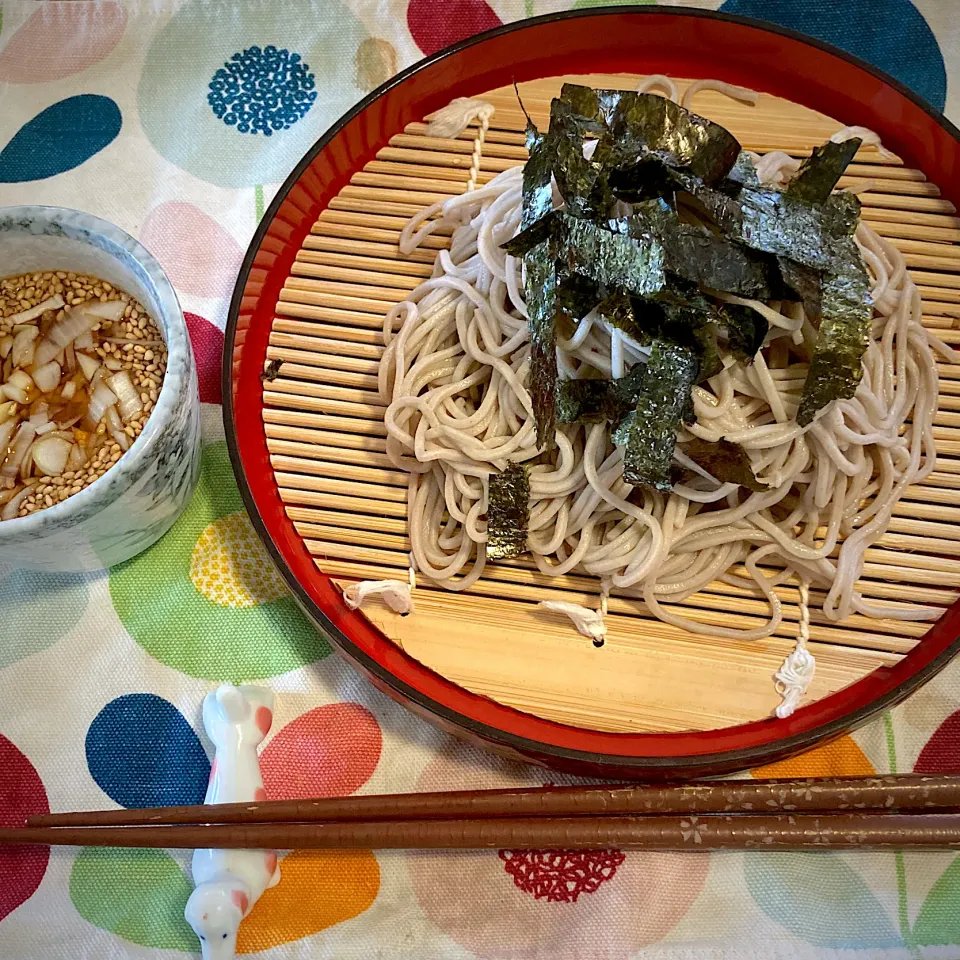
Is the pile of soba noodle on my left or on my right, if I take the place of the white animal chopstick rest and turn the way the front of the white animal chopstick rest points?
on my left

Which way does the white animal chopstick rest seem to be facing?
toward the camera

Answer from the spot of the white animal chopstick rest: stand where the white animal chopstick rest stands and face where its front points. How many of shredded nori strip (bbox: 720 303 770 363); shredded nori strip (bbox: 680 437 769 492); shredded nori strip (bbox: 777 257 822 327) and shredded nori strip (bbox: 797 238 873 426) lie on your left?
4

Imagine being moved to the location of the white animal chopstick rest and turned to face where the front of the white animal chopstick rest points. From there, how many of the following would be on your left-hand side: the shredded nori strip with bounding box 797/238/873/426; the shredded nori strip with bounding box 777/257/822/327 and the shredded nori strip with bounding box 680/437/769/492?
3

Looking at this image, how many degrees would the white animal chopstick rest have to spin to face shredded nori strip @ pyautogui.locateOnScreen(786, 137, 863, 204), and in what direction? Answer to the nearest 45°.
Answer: approximately 90° to its left

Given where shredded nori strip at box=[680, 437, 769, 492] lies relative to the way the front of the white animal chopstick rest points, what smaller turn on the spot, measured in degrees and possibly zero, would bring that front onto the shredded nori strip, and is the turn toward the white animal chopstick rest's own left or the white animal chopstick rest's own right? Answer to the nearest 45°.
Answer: approximately 90° to the white animal chopstick rest's own left

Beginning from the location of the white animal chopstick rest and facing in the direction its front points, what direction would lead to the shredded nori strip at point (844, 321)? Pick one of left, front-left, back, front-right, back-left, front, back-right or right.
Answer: left
